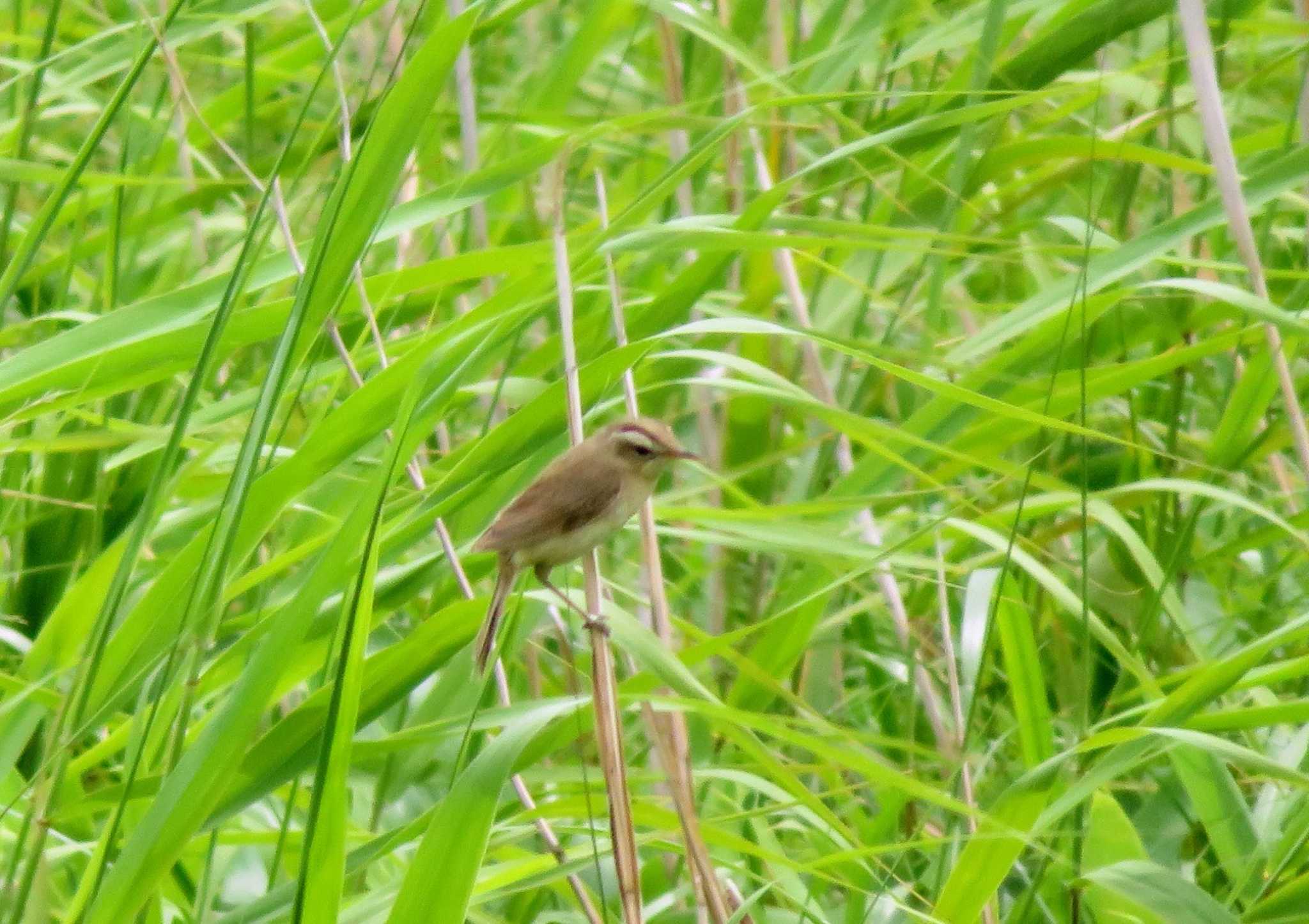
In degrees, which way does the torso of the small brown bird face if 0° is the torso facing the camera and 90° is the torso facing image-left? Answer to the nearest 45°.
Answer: approximately 270°

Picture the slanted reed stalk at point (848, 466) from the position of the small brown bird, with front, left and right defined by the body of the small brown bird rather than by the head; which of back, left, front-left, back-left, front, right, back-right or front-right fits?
front-left

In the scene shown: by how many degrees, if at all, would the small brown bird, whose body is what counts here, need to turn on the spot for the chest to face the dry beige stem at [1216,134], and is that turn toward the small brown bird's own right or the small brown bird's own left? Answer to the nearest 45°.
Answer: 0° — it already faces it
